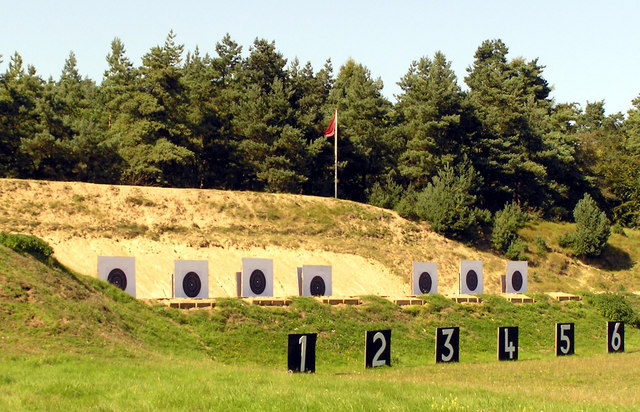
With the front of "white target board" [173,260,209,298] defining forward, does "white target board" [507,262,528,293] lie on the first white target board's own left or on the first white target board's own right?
on the first white target board's own left

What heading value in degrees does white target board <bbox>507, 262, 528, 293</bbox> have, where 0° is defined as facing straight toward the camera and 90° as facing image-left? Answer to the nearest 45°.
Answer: approximately 0°

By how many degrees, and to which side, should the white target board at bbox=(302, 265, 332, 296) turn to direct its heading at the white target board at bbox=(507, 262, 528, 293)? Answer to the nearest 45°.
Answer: approximately 135° to its left

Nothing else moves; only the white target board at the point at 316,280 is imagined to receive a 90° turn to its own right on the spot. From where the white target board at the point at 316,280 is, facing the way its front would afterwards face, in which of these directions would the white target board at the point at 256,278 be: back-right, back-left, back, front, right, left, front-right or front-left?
front-left

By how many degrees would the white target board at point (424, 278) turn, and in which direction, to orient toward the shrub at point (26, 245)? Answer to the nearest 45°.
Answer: approximately 45° to its right

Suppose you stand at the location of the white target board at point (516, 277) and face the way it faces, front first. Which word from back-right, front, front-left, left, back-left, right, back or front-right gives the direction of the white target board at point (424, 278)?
front-right

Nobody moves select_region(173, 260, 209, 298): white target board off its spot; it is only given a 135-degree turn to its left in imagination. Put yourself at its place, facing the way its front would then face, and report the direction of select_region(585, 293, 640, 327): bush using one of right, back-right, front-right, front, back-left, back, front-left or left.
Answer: front-right

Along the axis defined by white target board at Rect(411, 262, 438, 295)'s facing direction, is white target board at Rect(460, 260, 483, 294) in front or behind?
behind

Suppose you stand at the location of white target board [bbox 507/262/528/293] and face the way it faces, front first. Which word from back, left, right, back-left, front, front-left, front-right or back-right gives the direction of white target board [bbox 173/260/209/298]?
front-right

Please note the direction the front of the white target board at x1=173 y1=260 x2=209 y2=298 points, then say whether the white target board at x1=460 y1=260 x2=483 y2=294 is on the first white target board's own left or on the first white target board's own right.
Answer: on the first white target board's own left
